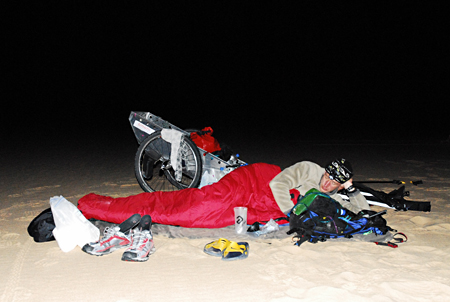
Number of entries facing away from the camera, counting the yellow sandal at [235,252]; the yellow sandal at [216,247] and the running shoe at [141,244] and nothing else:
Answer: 0

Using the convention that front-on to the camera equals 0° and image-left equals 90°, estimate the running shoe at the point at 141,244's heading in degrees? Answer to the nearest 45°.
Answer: approximately 45°

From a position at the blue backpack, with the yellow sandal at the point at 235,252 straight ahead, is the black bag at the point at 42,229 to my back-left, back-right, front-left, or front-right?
front-right

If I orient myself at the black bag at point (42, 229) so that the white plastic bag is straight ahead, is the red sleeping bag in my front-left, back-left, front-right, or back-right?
front-left

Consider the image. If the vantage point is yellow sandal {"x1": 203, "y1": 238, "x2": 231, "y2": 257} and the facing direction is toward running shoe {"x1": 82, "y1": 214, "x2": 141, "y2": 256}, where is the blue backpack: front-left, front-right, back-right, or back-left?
back-right

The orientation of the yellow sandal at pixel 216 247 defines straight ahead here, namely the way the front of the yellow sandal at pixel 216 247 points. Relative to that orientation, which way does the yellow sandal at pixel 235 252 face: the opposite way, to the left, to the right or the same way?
the same way

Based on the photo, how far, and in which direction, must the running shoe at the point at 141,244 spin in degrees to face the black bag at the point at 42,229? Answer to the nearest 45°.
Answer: approximately 90° to its right
